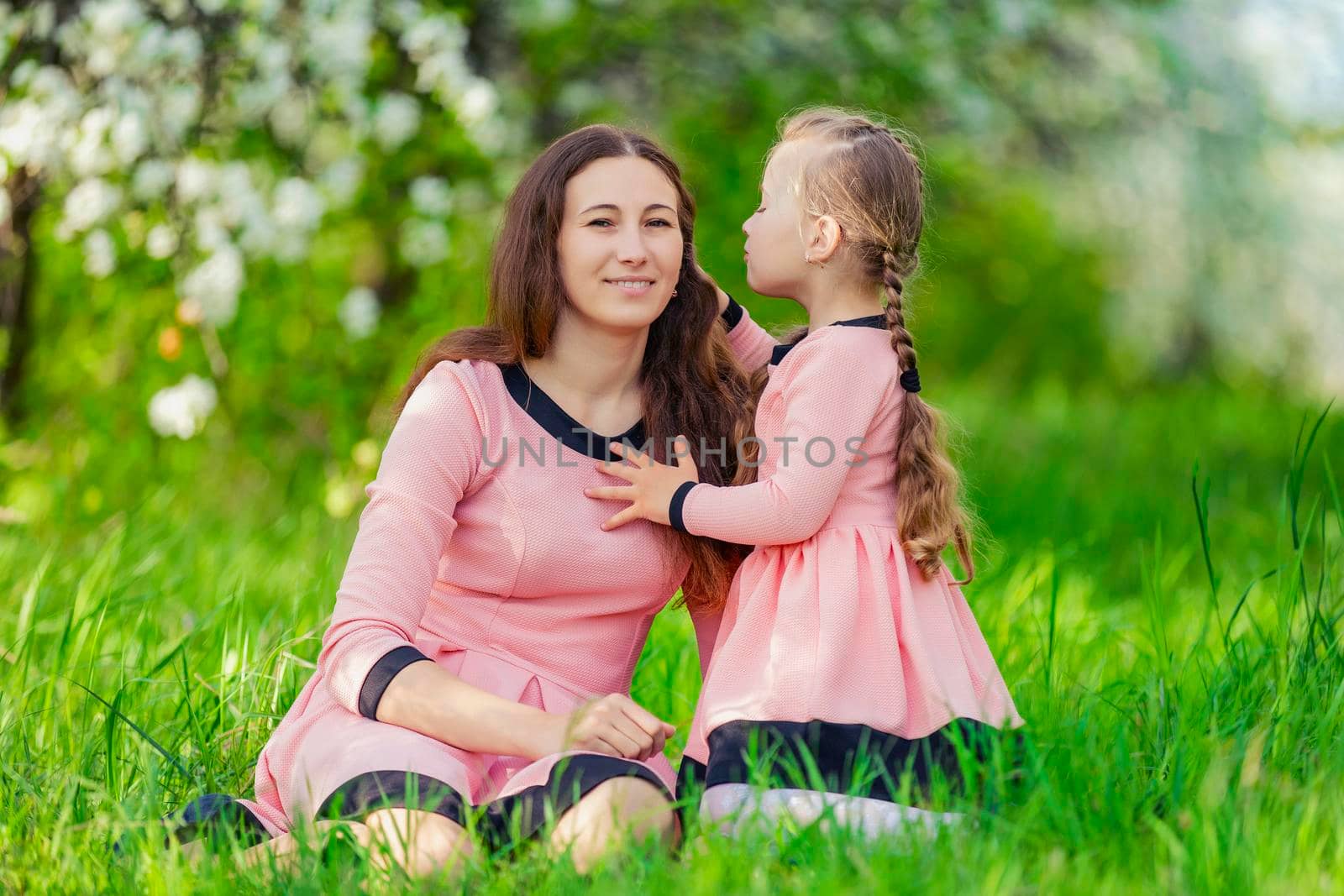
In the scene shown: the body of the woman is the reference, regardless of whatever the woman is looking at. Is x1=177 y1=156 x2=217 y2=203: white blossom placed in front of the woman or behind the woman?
behind

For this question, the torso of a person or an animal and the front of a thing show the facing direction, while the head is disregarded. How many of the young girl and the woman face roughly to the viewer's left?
1

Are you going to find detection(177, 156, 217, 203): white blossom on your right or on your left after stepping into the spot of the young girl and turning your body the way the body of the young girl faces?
on your right

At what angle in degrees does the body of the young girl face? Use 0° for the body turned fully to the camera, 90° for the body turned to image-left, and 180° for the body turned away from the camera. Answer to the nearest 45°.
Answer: approximately 90°

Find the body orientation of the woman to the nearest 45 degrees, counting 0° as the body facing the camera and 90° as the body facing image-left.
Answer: approximately 315°

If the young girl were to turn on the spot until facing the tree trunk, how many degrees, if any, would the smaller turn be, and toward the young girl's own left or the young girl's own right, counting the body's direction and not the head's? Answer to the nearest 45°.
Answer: approximately 45° to the young girl's own right

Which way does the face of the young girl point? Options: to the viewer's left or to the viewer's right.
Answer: to the viewer's left
